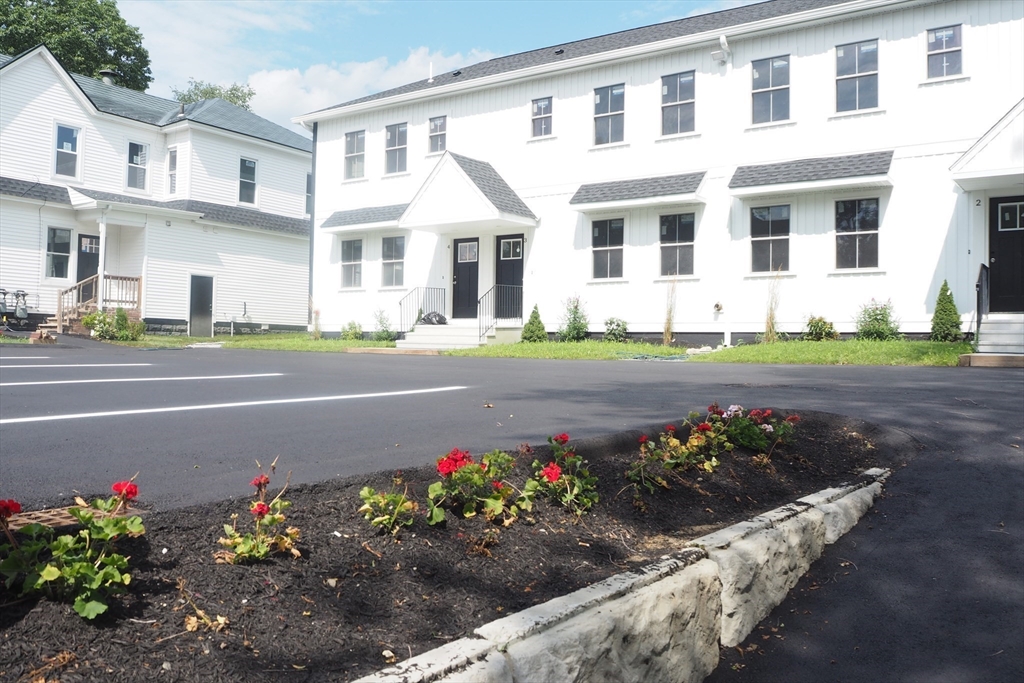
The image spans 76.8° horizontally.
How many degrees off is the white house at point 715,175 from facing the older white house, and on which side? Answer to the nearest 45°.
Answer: approximately 45° to its right

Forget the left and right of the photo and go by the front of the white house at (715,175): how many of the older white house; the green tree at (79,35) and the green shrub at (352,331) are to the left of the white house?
0

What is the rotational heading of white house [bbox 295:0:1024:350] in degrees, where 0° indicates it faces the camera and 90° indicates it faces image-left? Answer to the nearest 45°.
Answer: approximately 45°

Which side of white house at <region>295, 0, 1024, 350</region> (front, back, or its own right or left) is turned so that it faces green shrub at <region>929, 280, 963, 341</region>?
left

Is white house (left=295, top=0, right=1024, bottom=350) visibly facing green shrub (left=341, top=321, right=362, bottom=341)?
no

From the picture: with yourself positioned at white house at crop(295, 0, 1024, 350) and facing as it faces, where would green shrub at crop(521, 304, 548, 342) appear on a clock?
The green shrub is roughly at 2 o'clock from the white house.

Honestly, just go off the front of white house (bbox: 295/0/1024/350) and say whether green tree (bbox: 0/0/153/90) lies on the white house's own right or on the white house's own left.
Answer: on the white house's own right

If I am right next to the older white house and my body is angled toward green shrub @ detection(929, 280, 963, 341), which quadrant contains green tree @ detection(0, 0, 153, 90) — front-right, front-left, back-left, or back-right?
back-left
